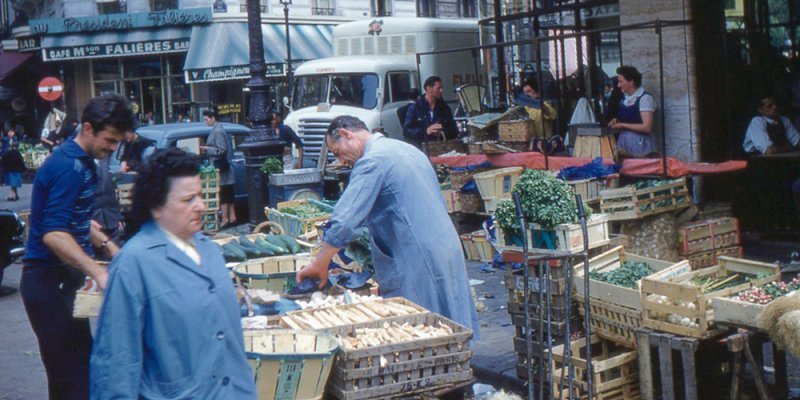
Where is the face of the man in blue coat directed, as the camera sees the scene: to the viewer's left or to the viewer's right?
to the viewer's left

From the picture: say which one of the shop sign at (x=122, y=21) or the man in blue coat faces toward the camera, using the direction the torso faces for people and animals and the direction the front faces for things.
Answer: the shop sign

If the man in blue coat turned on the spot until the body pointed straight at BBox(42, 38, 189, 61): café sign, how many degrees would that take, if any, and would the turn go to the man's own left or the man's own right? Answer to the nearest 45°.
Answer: approximately 90° to the man's own right

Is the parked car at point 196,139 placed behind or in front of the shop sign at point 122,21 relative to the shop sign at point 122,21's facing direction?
in front

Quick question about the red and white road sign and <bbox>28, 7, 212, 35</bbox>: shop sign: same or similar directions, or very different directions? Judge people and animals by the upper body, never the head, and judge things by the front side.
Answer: same or similar directions

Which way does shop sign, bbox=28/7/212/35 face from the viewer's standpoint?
toward the camera

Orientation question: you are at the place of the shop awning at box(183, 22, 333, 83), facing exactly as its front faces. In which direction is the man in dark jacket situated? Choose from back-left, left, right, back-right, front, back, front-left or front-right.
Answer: front

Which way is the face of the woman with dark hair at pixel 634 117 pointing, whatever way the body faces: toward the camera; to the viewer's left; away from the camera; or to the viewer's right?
to the viewer's left

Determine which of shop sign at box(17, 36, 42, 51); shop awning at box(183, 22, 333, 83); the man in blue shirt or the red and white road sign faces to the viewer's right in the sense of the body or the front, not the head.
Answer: the man in blue shirt

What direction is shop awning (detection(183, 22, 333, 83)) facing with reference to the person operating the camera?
facing the viewer

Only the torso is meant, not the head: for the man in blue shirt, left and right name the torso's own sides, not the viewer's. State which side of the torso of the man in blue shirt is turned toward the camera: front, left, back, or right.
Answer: right

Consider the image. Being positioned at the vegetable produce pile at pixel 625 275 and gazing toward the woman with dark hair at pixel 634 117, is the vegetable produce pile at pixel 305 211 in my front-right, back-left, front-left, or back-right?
front-left

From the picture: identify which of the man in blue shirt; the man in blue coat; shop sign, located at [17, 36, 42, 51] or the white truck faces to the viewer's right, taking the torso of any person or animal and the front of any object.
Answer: the man in blue shirt

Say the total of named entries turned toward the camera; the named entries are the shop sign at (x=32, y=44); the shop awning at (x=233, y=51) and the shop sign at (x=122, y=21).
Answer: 3
